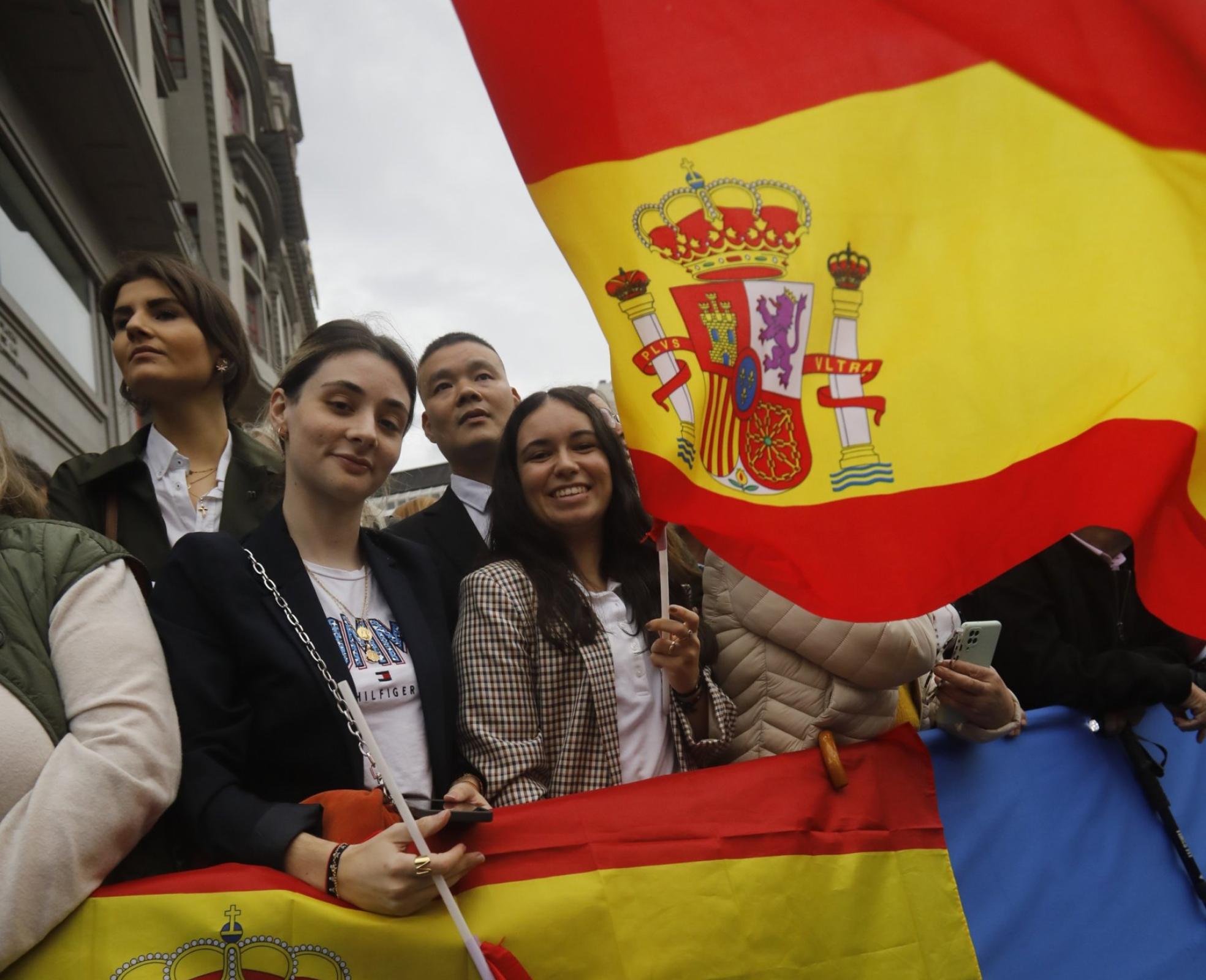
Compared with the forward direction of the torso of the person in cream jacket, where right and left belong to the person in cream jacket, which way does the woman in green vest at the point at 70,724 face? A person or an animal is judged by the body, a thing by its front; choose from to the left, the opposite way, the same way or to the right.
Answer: to the right

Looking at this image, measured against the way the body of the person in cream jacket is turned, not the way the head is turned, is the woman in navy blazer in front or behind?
behind

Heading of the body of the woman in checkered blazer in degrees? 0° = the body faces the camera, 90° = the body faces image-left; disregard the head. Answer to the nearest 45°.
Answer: approximately 315°

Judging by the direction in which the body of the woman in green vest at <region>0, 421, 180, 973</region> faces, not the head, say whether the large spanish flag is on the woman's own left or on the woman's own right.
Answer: on the woman's own left
